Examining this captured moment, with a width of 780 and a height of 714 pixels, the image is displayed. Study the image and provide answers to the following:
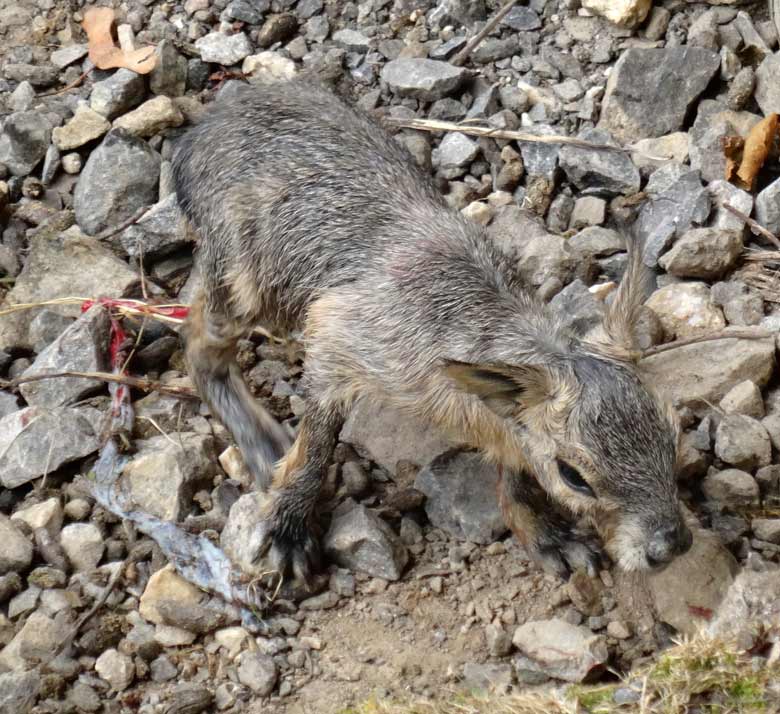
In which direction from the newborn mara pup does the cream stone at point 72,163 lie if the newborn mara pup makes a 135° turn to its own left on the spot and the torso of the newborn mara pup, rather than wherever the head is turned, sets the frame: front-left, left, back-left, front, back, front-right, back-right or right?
front-left

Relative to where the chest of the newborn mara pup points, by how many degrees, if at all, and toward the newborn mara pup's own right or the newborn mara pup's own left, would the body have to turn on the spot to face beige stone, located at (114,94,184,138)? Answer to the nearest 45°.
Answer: approximately 180°

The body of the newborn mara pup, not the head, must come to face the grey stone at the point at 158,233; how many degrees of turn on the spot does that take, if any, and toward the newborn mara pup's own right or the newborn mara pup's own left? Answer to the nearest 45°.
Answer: approximately 180°

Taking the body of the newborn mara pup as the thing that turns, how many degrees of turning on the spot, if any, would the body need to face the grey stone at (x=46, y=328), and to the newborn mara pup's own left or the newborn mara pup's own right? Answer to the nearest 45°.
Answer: approximately 180°

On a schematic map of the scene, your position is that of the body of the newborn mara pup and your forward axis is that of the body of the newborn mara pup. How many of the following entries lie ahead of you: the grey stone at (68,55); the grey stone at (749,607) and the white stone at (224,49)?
1

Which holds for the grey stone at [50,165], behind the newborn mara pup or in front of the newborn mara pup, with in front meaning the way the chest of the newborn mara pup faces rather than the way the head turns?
behind

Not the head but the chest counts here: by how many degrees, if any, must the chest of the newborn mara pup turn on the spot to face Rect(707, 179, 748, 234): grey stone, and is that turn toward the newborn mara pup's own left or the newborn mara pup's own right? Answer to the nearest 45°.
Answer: approximately 90° to the newborn mara pup's own left

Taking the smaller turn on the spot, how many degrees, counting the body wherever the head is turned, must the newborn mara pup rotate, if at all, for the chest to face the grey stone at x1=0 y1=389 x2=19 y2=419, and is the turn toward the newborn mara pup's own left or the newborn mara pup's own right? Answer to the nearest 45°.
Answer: approximately 135° to the newborn mara pup's own right

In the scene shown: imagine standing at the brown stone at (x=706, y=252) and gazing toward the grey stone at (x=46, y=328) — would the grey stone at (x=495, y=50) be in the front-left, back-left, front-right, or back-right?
front-right

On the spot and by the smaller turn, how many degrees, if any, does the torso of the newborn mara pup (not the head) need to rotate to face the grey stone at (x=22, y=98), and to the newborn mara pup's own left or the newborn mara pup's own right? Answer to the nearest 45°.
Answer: approximately 180°

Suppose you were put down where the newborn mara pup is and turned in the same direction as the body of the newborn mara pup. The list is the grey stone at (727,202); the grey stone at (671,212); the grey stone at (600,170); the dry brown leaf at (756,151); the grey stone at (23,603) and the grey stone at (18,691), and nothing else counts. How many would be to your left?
4

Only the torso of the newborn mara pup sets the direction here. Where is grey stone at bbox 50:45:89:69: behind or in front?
behind

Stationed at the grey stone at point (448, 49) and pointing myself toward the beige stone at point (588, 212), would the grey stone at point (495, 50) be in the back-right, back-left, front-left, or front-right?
front-left

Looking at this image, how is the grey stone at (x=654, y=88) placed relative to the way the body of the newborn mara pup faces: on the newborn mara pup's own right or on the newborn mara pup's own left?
on the newborn mara pup's own left

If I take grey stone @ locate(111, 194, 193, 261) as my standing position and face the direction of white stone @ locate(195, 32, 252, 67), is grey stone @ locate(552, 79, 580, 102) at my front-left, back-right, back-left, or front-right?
front-right

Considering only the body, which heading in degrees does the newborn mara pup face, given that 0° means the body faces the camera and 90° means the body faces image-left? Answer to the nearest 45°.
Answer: approximately 315°

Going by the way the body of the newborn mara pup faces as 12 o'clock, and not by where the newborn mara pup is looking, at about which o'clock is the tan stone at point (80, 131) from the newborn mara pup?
The tan stone is roughly at 6 o'clock from the newborn mara pup.

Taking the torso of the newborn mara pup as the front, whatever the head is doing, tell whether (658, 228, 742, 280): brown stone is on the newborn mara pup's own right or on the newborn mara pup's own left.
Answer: on the newborn mara pup's own left

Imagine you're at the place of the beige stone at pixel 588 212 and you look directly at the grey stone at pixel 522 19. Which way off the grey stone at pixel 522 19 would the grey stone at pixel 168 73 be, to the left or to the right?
left

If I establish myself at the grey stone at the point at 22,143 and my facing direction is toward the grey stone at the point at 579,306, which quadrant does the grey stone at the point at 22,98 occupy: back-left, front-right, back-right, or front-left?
back-left

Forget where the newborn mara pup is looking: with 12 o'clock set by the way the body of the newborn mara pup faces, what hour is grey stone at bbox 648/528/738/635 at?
The grey stone is roughly at 12 o'clock from the newborn mara pup.
